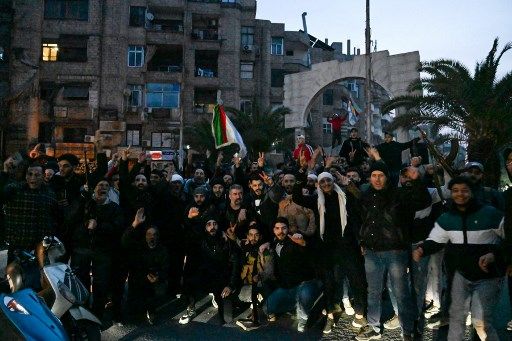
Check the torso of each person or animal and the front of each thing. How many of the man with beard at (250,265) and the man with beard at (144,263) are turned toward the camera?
2

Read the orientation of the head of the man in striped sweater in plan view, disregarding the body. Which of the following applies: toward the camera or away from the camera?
toward the camera

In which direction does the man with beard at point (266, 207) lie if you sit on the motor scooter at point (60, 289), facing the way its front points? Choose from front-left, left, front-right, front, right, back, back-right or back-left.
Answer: left

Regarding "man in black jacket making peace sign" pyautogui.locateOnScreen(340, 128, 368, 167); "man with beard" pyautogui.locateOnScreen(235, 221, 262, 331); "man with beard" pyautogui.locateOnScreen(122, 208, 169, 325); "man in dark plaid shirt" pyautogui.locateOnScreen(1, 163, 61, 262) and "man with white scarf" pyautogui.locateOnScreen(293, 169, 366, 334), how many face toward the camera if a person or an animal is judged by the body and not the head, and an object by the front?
5

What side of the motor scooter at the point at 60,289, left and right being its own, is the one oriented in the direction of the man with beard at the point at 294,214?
left

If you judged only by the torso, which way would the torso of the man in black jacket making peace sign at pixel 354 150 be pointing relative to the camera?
toward the camera

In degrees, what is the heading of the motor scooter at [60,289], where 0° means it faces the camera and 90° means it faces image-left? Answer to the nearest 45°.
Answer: approximately 315°

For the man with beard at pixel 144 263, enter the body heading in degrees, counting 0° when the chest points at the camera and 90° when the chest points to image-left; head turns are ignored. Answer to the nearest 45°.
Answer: approximately 0°

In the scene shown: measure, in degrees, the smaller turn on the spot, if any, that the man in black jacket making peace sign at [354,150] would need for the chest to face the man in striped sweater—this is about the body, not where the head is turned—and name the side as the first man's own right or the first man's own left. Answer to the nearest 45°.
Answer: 0° — they already face them

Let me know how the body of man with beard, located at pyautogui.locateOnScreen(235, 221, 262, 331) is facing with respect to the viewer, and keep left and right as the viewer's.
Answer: facing the viewer

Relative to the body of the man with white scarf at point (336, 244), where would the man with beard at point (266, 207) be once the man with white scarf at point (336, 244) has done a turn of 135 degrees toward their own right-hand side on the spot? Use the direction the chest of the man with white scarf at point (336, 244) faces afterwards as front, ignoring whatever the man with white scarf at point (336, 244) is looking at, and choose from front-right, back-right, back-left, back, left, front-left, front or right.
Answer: front

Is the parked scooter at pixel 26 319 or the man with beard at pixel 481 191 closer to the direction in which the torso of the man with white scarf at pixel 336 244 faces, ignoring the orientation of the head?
the parked scooter

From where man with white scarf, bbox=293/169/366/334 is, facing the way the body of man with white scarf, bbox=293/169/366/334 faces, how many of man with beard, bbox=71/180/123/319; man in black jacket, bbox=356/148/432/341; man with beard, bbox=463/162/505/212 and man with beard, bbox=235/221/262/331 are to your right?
2

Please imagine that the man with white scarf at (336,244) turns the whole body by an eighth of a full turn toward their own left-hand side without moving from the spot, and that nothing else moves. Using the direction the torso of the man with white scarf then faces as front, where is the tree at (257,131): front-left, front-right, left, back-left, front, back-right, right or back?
back-left

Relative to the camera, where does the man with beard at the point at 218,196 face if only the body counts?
toward the camera

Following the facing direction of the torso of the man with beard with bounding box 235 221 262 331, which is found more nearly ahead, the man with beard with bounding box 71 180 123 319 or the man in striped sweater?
the man in striped sweater
